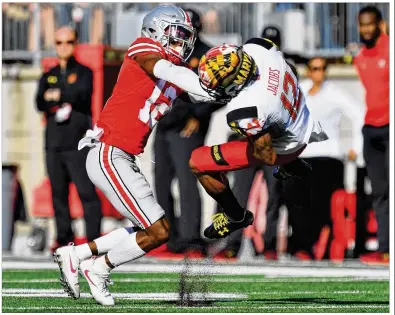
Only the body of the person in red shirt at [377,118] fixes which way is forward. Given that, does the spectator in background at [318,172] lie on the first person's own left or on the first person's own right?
on the first person's own right

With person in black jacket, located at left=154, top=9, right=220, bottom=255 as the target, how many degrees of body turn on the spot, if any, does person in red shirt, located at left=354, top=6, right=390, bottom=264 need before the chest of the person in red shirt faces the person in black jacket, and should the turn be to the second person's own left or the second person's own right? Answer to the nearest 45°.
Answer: approximately 45° to the second person's own right

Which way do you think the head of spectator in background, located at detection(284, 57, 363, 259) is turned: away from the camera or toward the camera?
toward the camera

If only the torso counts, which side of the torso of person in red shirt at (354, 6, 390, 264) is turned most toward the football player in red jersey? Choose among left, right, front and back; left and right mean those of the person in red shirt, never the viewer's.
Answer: front

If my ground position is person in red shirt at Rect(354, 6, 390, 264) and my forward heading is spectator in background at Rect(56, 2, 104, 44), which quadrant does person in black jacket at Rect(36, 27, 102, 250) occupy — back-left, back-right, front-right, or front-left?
front-left

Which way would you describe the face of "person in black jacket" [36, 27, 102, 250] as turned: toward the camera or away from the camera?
toward the camera

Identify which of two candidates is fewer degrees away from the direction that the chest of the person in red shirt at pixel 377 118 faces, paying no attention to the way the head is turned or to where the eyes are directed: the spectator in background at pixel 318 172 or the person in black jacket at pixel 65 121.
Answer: the person in black jacket

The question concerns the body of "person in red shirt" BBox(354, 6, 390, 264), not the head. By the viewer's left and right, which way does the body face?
facing the viewer and to the left of the viewer
